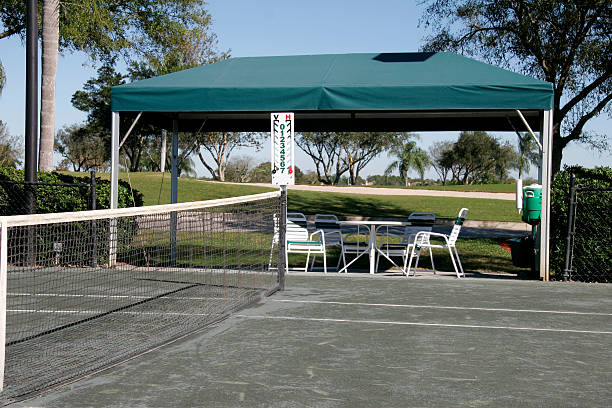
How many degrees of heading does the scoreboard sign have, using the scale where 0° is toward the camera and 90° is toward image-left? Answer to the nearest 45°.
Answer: approximately 0°

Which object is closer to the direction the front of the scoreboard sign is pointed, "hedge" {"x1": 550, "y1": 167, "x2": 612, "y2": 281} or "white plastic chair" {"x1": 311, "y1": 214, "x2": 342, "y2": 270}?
the hedge

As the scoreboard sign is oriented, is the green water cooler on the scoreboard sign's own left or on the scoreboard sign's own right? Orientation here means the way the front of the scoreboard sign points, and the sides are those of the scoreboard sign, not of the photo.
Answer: on the scoreboard sign's own left

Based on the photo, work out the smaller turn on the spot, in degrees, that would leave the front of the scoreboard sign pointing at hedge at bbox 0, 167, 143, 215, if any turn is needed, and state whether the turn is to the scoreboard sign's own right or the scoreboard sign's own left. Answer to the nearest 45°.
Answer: approximately 135° to the scoreboard sign's own right

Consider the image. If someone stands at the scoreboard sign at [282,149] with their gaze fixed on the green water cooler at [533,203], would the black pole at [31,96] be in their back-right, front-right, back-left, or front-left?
back-left

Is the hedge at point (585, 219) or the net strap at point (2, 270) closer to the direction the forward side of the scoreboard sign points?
the net strap

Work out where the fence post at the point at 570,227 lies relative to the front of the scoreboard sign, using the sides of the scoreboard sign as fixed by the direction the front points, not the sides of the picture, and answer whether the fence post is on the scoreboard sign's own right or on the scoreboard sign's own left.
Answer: on the scoreboard sign's own left

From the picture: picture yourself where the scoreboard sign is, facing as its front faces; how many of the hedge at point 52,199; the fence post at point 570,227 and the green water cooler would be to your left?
2

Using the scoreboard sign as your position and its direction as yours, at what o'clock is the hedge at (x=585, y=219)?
The hedge is roughly at 9 o'clock from the scoreboard sign.

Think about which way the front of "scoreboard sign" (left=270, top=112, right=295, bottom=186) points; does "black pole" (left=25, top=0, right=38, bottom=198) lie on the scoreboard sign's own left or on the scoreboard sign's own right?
on the scoreboard sign's own right

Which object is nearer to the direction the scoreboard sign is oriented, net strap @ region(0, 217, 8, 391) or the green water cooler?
the net strap

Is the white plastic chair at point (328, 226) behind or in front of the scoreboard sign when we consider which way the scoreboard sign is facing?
behind
